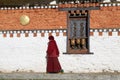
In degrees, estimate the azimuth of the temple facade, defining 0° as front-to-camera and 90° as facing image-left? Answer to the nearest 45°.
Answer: approximately 0°
